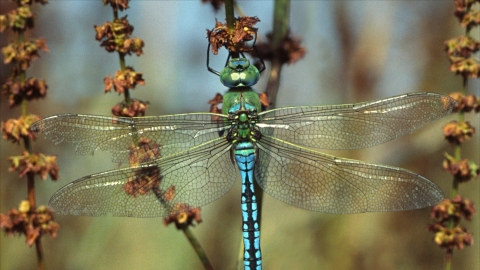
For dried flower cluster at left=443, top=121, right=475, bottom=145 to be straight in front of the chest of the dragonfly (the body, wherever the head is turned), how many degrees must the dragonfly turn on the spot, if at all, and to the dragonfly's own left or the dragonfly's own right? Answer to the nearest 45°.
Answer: approximately 90° to the dragonfly's own right

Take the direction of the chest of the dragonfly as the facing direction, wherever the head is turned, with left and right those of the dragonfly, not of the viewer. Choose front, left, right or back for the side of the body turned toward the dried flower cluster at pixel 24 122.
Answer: left

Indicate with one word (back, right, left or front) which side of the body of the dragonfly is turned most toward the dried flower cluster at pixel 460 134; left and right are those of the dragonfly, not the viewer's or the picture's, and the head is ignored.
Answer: right

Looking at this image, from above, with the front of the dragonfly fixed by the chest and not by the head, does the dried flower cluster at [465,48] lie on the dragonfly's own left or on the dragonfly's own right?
on the dragonfly's own right

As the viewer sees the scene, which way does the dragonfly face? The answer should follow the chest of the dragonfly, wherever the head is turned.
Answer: away from the camera

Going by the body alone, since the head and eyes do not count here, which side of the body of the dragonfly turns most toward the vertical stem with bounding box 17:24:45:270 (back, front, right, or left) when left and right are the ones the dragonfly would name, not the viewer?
left

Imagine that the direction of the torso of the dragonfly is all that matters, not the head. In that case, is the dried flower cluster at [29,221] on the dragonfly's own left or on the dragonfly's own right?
on the dragonfly's own left
